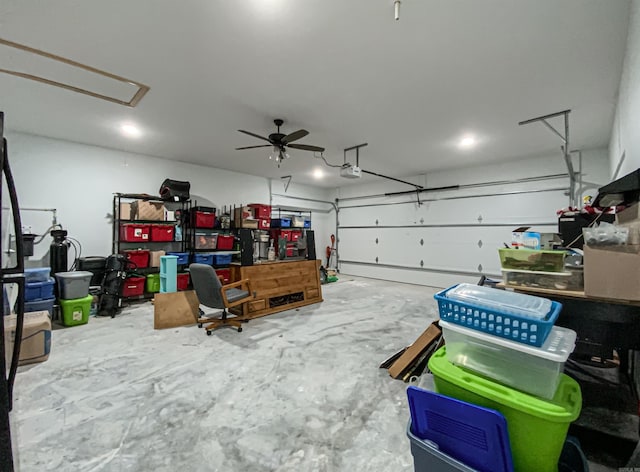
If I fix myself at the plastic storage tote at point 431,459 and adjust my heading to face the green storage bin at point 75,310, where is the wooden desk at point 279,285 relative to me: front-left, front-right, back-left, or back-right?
front-right

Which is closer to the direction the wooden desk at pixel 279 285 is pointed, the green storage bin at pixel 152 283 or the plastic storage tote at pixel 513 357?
the plastic storage tote

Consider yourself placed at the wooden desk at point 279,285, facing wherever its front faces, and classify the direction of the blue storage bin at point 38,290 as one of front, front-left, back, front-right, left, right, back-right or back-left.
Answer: back-right

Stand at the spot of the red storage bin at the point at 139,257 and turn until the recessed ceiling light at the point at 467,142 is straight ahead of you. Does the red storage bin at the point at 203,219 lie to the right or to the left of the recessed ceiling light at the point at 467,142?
left

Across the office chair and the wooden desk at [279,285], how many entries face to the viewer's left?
0

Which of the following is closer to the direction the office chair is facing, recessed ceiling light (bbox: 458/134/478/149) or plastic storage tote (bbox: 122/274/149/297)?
the recessed ceiling light

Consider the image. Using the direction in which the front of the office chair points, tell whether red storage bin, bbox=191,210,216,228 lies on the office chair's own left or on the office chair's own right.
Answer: on the office chair's own left

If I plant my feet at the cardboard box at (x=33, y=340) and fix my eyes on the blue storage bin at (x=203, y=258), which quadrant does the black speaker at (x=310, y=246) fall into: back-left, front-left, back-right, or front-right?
front-right

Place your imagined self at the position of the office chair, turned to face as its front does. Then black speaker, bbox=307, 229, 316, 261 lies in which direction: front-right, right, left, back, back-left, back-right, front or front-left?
front

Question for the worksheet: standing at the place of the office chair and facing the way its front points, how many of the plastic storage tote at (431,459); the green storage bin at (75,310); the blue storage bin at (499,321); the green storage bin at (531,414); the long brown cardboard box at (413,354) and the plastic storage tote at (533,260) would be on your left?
1

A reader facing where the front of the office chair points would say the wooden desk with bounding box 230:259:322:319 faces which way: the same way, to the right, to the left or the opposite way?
to the right

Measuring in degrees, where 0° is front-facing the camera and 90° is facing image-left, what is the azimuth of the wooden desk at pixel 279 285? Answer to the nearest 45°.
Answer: approximately 315°

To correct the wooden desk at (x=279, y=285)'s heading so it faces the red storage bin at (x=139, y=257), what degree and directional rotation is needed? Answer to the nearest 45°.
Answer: approximately 135° to its right

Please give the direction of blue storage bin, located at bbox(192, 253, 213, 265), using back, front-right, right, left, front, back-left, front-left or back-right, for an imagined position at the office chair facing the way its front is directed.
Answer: front-left

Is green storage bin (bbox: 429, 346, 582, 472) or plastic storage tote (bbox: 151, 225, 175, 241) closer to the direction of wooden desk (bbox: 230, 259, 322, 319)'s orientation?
the green storage bin

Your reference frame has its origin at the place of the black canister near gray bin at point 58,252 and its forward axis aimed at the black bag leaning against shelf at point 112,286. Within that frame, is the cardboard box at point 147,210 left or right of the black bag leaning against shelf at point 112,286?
left
